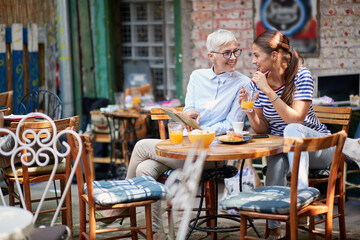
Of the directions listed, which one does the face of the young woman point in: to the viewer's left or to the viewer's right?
to the viewer's left

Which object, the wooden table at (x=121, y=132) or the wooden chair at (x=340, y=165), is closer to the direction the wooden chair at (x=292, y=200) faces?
the wooden table

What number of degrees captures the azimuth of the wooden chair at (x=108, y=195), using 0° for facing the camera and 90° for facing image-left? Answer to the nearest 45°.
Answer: approximately 270°

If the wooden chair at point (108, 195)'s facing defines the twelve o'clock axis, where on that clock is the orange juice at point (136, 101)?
The orange juice is roughly at 9 o'clock from the wooden chair.

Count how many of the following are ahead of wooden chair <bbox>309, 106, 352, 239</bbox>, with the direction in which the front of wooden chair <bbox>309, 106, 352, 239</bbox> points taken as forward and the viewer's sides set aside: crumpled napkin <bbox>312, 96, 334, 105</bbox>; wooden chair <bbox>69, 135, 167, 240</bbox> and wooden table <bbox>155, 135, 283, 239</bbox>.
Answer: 2

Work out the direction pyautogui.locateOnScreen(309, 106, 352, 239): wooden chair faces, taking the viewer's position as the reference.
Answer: facing the viewer and to the left of the viewer

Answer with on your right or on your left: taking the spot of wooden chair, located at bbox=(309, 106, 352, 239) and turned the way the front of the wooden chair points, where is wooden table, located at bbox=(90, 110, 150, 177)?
on your right

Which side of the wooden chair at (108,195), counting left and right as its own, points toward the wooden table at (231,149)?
front

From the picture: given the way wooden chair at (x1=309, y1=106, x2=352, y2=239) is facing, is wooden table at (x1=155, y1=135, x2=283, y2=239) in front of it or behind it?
in front

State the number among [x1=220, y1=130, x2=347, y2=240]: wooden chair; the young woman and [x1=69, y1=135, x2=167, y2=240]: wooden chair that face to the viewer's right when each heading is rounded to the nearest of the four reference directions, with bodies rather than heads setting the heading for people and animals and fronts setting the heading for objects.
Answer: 1

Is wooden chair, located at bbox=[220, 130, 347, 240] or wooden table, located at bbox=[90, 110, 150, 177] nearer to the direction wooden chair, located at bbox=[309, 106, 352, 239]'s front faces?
the wooden chair

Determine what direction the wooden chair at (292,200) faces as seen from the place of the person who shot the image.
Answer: facing away from the viewer and to the left of the viewer

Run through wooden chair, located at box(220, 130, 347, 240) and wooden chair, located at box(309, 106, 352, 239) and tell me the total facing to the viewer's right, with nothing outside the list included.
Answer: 0

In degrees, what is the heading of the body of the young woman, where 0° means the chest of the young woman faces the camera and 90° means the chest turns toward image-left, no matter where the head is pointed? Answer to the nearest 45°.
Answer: approximately 45°

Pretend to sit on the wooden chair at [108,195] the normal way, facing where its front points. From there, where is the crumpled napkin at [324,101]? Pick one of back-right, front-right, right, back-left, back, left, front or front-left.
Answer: front-left

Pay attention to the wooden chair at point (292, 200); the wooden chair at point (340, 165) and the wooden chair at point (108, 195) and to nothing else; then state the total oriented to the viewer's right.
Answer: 1

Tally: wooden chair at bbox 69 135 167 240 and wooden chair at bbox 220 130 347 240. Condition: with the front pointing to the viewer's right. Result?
1

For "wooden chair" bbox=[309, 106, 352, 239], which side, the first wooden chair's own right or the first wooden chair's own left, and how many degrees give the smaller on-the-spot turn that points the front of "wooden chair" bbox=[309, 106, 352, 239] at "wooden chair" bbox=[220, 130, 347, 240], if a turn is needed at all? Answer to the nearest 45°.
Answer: approximately 45° to the first wooden chair's own left
